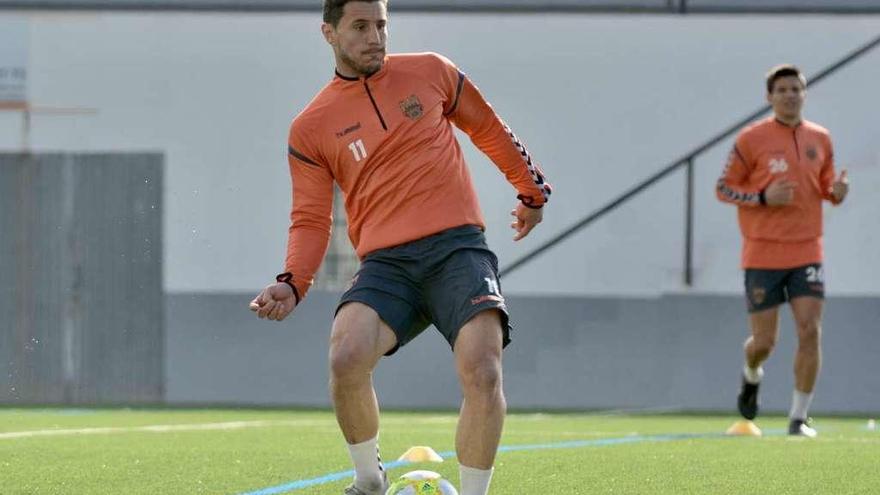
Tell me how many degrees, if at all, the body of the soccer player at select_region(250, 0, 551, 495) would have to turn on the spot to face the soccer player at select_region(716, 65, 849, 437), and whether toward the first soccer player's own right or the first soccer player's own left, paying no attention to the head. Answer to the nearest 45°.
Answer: approximately 135° to the first soccer player's own left

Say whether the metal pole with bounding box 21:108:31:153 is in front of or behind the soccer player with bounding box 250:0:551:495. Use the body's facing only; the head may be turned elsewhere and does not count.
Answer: behind

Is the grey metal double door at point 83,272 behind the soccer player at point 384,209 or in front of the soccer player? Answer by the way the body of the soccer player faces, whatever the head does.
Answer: behind

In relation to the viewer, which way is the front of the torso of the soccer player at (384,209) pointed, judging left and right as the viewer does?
facing the viewer

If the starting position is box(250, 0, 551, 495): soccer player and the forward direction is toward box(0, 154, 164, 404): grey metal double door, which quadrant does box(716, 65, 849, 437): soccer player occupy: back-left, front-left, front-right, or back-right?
front-right

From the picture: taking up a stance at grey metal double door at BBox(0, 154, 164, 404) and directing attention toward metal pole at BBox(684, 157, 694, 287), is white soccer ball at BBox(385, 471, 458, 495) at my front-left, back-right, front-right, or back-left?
front-right

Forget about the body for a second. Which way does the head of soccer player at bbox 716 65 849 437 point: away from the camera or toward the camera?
toward the camera
